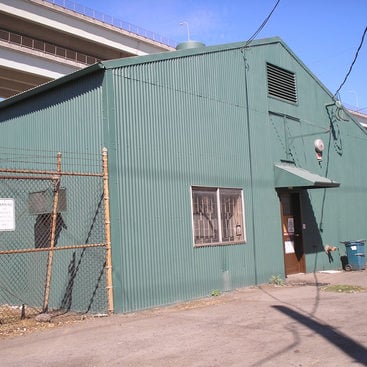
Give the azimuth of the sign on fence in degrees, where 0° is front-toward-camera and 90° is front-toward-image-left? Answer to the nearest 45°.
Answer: approximately 0°

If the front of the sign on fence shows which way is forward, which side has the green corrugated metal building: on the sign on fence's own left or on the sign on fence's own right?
on the sign on fence's own left

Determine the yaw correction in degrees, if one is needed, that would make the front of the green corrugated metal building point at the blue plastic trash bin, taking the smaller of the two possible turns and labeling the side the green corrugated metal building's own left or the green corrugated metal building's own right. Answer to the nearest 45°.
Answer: approximately 90° to the green corrugated metal building's own left

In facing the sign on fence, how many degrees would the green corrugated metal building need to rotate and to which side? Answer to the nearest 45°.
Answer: approximately 90° to its right
